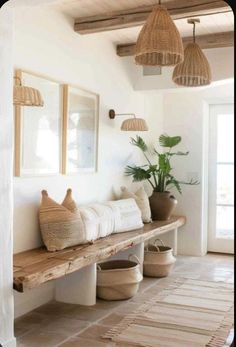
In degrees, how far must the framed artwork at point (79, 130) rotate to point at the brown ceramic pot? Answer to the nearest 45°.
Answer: approximately 90° to its left

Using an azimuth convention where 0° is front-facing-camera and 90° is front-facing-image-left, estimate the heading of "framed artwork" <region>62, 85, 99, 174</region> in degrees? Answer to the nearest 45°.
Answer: approximately 315°

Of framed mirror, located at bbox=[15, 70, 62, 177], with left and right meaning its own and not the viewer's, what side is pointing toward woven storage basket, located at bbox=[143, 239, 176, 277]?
left

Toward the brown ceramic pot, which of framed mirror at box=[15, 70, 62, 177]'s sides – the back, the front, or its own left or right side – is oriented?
left

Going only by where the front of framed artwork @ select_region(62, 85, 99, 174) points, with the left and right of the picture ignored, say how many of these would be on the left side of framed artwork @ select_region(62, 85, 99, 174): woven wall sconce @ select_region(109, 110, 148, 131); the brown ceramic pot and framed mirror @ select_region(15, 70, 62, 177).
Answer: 2

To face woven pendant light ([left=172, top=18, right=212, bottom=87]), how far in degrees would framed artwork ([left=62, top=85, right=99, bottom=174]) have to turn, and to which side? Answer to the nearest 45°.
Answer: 0° — it already faces it

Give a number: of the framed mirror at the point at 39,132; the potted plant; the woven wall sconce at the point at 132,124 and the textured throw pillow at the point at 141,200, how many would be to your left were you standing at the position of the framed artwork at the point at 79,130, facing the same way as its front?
3

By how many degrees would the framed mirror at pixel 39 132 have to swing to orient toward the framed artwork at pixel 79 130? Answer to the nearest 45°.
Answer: approximately 90° to its left
